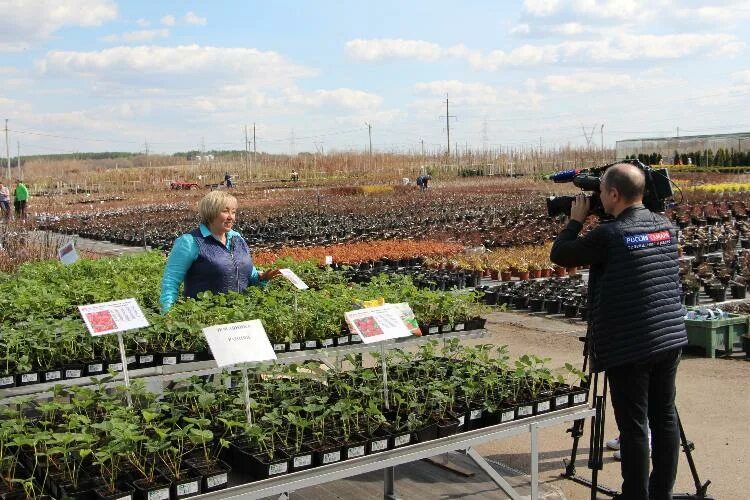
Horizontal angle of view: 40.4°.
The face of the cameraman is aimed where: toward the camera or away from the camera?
away from the camera

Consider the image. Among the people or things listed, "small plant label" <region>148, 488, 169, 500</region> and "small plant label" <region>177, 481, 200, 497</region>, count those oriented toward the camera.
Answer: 2

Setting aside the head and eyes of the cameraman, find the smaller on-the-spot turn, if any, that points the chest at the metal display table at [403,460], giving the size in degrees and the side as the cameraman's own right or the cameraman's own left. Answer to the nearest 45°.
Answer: approximately 90° to the cameraman's own left

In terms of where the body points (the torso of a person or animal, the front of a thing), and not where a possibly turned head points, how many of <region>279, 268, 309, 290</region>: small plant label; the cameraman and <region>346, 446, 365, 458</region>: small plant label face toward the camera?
2

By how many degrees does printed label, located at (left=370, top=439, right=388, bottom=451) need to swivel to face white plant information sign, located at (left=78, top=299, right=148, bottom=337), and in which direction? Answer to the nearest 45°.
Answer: approximately 90° to its right

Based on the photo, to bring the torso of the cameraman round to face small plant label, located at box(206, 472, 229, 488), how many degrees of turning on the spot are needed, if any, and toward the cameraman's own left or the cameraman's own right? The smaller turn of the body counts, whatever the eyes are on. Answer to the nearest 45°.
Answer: approximately 90° to the cameraman's own left
